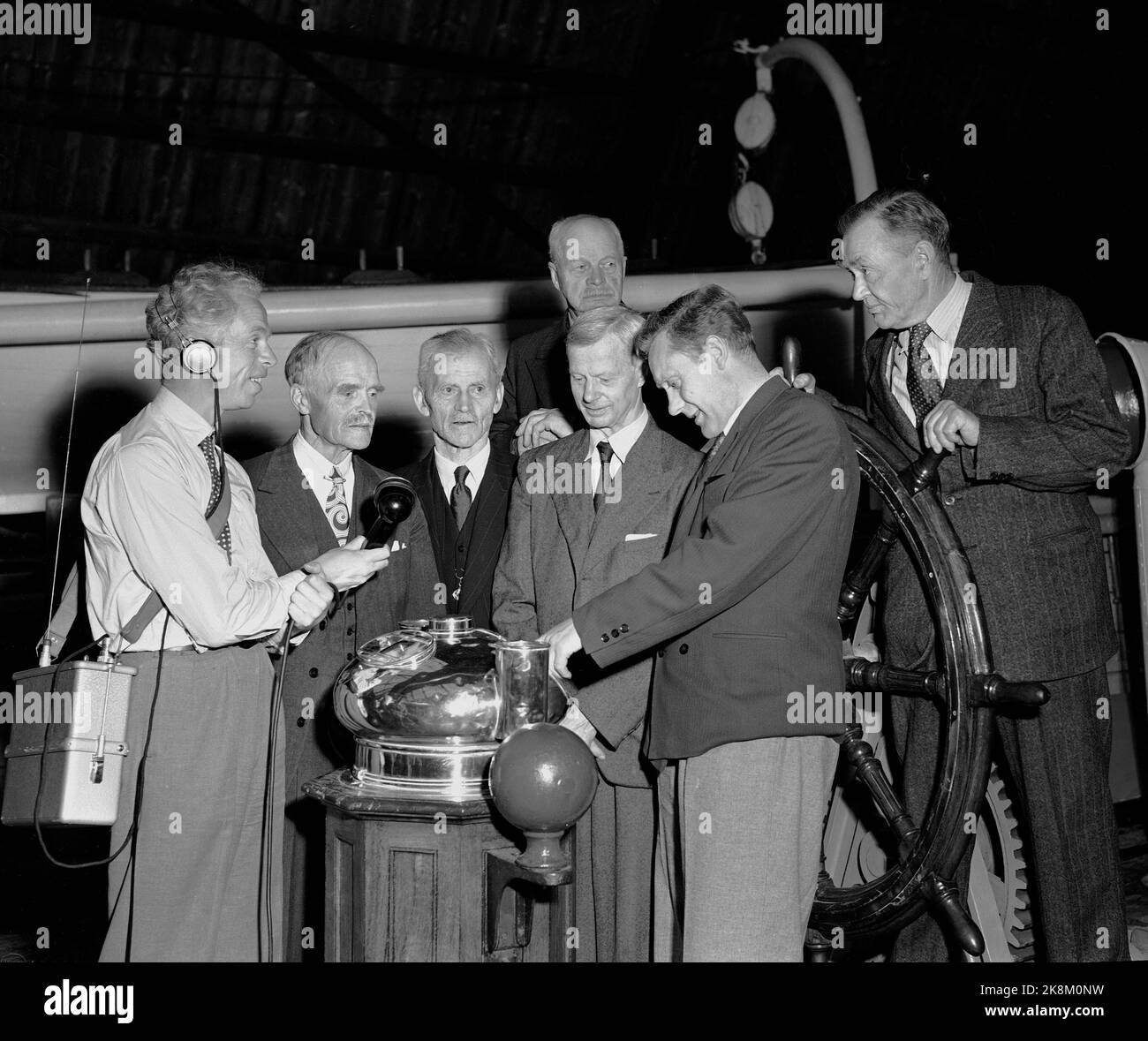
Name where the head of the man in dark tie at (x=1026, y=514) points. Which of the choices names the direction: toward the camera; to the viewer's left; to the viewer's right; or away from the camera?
to the viewer's left

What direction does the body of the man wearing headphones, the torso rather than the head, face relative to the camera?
to the viewer's right

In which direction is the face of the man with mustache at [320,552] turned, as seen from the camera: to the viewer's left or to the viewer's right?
to the viewer's right

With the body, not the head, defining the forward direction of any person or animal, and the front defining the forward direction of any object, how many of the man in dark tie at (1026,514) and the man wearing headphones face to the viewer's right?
1

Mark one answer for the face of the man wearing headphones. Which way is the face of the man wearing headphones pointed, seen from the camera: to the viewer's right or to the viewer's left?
to the viewer's right

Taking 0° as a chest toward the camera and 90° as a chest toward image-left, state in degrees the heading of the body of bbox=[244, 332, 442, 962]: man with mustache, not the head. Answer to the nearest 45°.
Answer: approximately 315°
